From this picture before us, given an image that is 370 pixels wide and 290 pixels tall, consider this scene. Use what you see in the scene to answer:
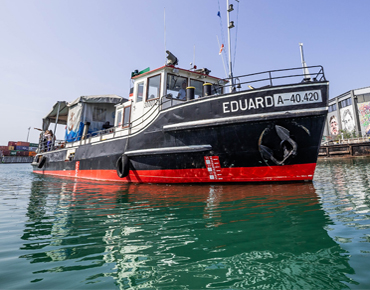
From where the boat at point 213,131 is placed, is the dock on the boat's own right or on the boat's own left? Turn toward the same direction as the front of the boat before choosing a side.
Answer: on the boat's own left

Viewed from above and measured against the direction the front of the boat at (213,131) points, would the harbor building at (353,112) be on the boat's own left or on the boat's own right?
on the boat's own left

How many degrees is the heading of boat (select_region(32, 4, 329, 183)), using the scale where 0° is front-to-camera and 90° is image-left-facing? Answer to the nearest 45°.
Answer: approximately 315°
